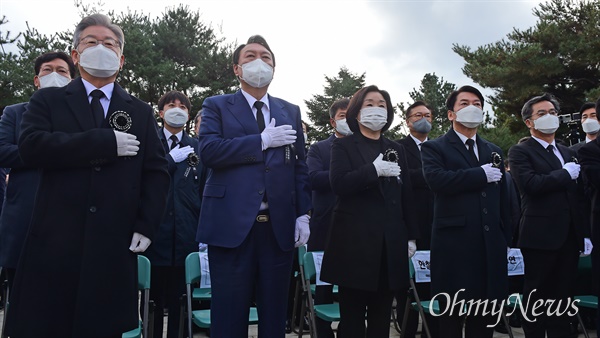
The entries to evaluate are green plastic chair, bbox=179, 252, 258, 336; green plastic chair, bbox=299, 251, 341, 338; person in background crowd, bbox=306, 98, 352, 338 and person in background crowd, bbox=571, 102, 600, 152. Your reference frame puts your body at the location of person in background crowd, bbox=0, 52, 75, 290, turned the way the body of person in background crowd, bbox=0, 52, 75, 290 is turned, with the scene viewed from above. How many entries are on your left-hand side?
4

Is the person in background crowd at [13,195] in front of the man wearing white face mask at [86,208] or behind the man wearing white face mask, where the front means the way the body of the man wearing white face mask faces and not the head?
behind

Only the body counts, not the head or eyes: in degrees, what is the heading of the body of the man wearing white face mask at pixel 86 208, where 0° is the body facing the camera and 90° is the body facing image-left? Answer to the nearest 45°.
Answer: approximately 0°

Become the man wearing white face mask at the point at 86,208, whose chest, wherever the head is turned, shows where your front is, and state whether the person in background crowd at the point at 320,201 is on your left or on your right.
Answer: on your left

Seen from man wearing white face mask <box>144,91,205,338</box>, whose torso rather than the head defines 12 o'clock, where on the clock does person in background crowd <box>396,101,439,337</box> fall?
The person in background crowd is roughly at 9 o'clock from the man wearing white face mask.

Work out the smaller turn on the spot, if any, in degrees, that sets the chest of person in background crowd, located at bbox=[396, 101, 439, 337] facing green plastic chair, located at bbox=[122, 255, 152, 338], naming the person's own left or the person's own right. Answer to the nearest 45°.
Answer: approximately 45° to the person's own right

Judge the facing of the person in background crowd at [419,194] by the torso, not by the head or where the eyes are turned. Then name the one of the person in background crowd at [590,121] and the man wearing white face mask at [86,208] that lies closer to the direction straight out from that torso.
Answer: the man wearing white face mask

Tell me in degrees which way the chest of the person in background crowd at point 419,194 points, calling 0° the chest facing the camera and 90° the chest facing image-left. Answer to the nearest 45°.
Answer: approximately 0°

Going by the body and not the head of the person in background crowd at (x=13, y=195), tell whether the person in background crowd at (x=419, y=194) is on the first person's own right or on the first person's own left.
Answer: on the first person's own left

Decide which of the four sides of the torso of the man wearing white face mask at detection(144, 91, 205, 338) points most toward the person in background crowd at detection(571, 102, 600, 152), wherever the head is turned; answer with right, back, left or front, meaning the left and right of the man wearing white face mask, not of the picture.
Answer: left
